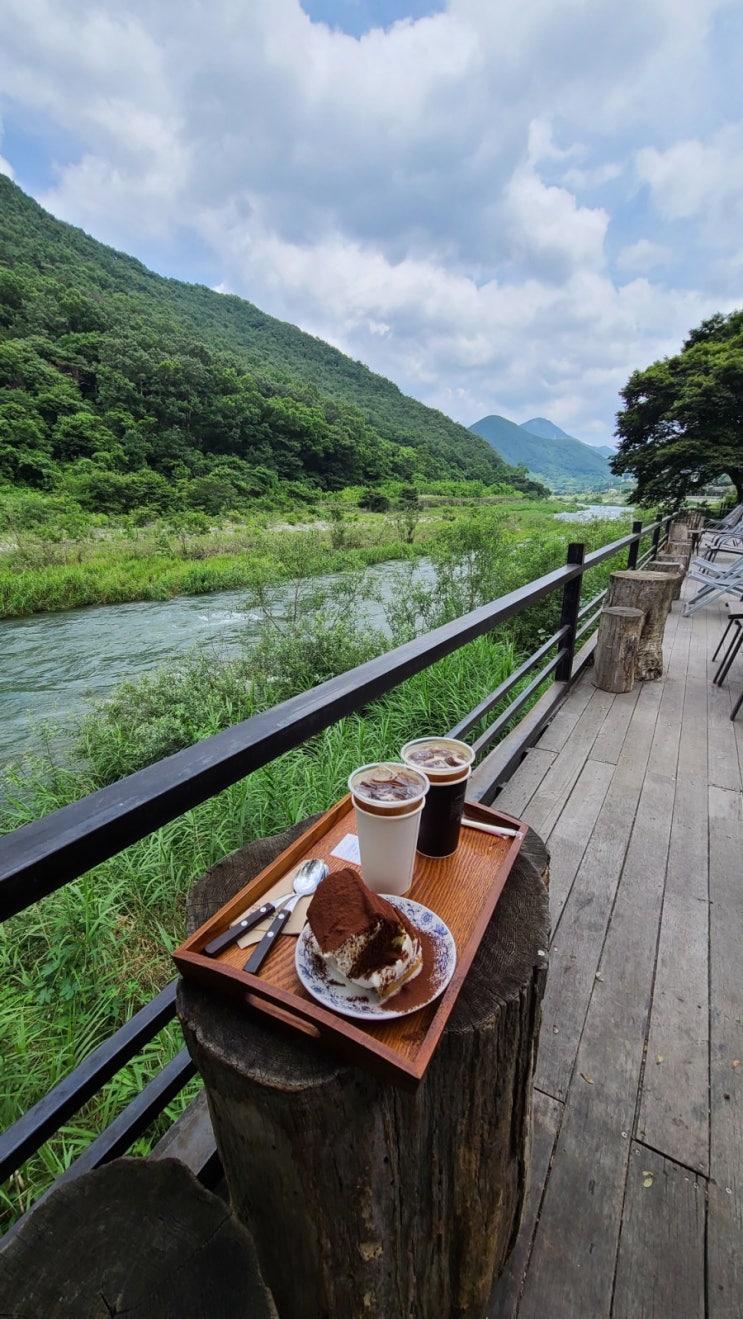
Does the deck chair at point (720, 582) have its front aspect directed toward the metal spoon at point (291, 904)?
no

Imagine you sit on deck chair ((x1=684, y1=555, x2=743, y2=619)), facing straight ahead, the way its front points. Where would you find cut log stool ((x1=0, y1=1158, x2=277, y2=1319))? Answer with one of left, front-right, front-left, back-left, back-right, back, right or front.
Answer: left

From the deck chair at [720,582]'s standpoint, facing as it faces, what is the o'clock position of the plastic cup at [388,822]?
The plastic cup is roughly at 9 o'clock from the deck chair.

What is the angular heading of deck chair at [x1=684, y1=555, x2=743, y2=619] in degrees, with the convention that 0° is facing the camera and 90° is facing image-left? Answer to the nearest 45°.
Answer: approximately 90°

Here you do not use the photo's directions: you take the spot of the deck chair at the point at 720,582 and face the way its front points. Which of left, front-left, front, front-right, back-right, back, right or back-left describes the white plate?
left

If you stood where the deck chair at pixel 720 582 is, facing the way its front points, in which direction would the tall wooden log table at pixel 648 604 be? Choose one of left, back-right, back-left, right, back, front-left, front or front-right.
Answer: left

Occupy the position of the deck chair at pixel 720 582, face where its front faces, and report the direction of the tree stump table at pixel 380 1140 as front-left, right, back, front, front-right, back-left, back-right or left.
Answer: left
